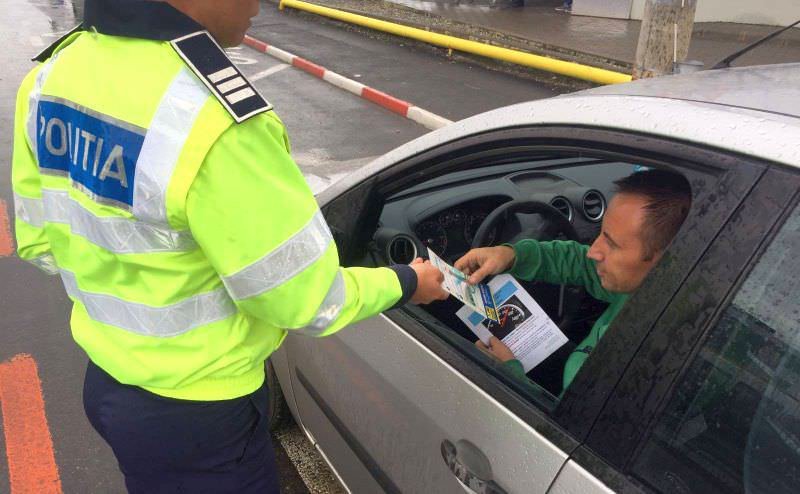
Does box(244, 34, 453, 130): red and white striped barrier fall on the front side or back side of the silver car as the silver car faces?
on the front side

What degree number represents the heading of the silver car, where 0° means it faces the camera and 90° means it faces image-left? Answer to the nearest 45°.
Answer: approximately 135°

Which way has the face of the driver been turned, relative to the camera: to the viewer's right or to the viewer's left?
to the viewer's left

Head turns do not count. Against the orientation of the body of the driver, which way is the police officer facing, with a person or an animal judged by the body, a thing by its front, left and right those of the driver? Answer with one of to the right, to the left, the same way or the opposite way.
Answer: to the right

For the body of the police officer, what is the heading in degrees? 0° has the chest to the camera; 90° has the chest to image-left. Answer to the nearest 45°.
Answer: approximately 225°

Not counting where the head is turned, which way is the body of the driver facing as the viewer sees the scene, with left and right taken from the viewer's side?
facing to the left of the viewer

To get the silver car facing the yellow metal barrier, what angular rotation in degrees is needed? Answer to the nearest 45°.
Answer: approximately 45° to its right

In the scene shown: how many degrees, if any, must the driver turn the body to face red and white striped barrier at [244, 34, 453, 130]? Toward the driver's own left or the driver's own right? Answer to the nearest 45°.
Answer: approximately 45° to the driver's own right

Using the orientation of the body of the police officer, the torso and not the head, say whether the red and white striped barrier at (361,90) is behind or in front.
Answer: in front

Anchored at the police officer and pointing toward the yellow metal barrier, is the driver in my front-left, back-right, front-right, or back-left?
front-right

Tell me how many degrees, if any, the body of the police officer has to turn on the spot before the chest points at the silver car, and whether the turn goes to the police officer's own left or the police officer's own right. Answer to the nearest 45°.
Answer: approximately 45° to the police officer's own right

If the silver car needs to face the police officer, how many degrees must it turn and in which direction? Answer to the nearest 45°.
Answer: approximately 45° to its left

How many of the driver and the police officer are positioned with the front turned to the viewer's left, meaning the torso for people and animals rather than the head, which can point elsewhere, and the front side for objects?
1
